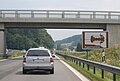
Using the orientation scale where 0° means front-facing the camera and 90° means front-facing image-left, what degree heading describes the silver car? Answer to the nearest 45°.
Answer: approximately 180°

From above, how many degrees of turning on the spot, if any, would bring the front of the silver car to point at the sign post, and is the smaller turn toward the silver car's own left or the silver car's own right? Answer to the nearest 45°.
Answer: approximately 45° to the silver car's own right
